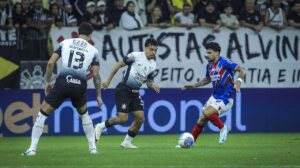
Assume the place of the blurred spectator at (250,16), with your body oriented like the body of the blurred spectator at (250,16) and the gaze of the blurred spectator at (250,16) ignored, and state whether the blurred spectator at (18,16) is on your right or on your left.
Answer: on your right

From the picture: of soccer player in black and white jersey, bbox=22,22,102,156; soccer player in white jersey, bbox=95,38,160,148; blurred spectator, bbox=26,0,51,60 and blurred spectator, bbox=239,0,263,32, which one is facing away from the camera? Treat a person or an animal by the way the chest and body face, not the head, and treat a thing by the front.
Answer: the soccer player in black and white jersey

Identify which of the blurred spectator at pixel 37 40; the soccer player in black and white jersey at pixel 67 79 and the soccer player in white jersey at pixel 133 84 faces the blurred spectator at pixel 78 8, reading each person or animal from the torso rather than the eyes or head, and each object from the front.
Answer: the soccer player in black and white jersey

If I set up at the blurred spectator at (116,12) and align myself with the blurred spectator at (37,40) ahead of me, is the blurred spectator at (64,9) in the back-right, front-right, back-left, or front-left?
front-right

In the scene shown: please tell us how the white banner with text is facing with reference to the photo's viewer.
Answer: facing the viewer

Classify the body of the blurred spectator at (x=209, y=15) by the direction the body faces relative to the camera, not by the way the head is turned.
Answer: toward the camera

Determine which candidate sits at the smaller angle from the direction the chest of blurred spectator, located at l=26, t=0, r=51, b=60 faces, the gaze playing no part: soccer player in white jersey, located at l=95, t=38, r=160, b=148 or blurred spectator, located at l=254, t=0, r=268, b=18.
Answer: the soccer player in white jersey

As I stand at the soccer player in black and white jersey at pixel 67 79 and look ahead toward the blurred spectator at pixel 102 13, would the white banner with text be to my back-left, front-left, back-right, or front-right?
front-right

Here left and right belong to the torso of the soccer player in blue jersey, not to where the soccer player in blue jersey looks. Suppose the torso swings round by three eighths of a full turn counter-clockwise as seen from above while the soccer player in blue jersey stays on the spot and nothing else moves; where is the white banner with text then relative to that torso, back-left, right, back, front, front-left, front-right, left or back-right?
left

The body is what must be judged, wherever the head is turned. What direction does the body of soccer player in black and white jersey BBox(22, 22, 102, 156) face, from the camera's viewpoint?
away from the camera

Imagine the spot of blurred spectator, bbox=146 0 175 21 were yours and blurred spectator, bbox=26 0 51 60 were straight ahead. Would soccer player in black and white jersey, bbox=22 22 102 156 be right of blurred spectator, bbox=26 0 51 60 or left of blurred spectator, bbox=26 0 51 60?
left
